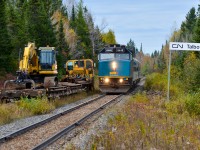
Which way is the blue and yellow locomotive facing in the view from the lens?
facing the viewer

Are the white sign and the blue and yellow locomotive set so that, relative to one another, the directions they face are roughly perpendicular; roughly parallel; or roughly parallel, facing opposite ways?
roughly parallel

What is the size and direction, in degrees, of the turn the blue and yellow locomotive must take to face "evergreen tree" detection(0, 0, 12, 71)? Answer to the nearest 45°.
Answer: approximately 135° to its right

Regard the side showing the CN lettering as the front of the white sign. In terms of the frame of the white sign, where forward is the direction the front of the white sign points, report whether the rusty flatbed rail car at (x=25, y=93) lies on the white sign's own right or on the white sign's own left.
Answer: on the white sign's own right

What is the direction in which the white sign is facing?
toward the camera

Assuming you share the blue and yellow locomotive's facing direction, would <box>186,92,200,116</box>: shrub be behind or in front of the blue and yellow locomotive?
in front

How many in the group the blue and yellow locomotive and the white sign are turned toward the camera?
2
